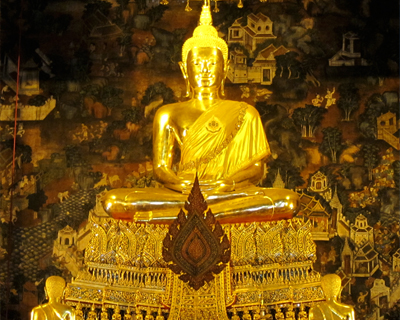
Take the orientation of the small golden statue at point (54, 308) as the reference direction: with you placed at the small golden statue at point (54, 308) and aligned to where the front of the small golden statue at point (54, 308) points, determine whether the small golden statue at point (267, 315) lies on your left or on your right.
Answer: on your right

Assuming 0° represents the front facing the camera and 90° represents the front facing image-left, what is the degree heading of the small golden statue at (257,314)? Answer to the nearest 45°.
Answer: approximately 0°

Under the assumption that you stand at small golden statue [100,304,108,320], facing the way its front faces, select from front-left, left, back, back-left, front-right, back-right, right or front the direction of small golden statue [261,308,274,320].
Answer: left

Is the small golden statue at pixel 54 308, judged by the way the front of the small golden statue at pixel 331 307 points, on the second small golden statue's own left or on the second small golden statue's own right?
on the second small golden statue's own left

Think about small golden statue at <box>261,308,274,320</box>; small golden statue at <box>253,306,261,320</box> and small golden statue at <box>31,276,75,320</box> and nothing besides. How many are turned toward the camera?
2

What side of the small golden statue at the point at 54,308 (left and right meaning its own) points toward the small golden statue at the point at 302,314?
right

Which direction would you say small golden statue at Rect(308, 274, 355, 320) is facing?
away from the camera
